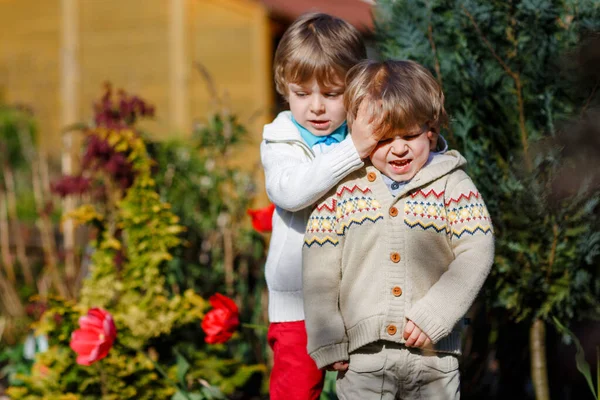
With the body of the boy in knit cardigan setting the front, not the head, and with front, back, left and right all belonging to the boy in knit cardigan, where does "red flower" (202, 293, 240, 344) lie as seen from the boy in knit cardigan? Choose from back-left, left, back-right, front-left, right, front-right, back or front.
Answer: back-right

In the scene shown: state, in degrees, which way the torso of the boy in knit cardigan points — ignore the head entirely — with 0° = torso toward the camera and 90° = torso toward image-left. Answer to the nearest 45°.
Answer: approximately 0°

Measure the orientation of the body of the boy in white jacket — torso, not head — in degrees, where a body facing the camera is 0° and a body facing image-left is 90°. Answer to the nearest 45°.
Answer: approximately 315°
